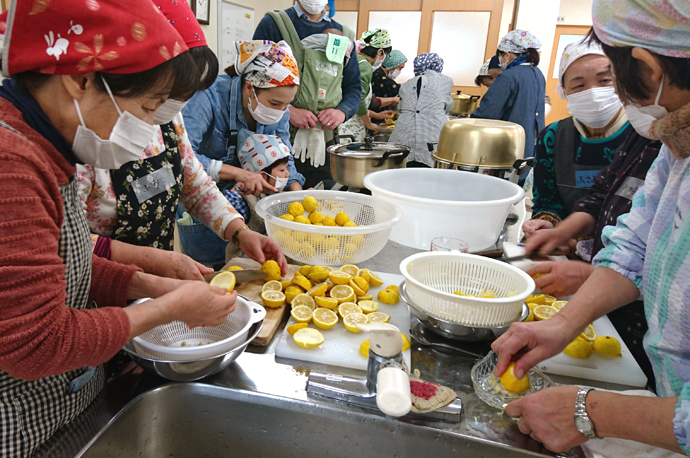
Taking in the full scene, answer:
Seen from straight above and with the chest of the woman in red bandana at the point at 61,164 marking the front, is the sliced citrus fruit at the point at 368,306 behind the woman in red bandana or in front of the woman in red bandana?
in front

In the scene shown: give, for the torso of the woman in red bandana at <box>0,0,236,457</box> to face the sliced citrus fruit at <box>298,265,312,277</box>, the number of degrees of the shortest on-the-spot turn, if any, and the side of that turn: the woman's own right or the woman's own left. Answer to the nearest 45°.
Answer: approximately 45° to the woman's own left

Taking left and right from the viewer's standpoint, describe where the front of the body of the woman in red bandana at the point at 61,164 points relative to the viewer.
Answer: facing to the right of the viewer

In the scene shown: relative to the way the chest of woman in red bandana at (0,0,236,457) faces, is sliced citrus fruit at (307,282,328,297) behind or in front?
in front

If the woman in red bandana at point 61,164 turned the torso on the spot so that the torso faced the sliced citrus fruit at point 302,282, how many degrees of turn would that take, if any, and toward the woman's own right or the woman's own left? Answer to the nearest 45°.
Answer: approximately 45° to the woman's own left

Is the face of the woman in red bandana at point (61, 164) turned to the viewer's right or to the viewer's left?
to the viewer's right

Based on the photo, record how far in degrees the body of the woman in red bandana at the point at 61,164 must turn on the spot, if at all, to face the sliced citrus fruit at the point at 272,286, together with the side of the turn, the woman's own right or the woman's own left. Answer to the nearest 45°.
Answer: approximately 45° to the woman's own left

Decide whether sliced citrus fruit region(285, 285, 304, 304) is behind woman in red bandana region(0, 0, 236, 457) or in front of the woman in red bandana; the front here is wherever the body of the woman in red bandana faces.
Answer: in front
